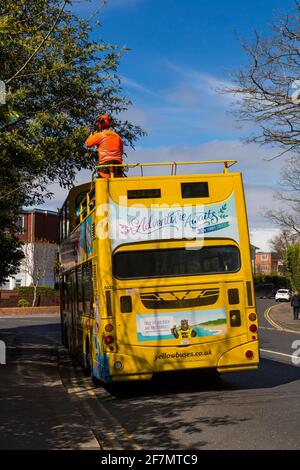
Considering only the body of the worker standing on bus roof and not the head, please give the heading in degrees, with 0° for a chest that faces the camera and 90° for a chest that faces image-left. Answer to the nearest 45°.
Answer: approximately 135°

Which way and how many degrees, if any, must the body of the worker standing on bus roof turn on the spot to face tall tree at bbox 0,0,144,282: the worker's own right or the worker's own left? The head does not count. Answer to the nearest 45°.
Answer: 0° — they already face it

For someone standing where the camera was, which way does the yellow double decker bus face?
facing away from the viewer
